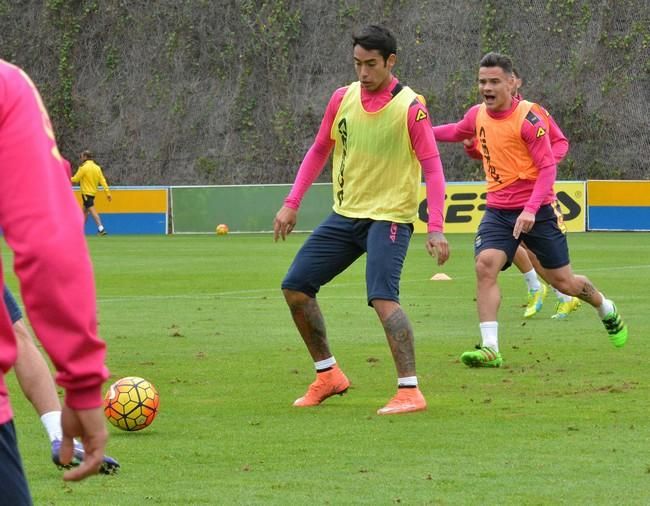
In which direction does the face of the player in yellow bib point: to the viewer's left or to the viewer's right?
to the viewer's left

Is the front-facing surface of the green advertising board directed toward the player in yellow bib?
yes

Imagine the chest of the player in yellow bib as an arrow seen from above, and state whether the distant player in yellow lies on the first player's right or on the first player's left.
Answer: on the first player's right

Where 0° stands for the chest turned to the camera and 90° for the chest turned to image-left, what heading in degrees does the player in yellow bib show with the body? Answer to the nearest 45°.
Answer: approximately 45°

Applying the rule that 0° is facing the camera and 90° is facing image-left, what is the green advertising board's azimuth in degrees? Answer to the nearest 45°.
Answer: approximately 0°
